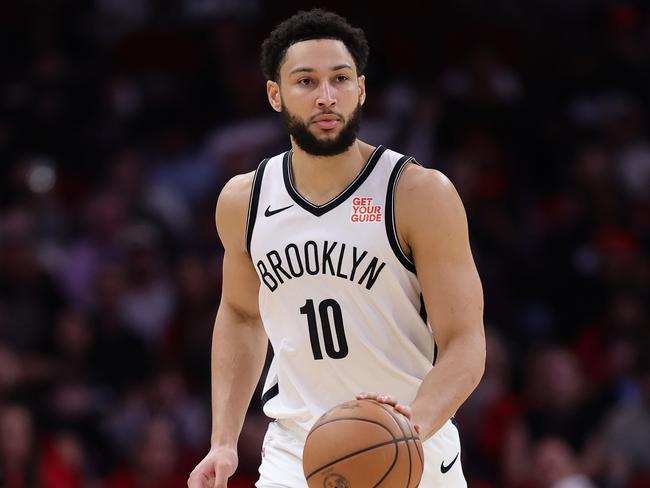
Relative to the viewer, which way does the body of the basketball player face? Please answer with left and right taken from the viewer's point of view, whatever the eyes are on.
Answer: facing the viewer

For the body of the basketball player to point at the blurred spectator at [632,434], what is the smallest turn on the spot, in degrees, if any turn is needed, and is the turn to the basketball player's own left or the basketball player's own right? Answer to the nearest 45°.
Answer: approximately 135° to the basketball player's own left

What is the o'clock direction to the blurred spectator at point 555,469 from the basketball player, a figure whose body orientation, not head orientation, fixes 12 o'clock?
The blurred spectator is roughly at 7 o'clock from the basketball player.

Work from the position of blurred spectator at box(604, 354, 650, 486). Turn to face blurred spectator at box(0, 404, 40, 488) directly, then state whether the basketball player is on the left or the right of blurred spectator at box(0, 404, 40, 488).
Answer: left

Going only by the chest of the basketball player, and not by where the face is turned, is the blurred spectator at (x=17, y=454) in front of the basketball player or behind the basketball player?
behind

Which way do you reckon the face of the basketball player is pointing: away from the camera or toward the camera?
toward the camera
